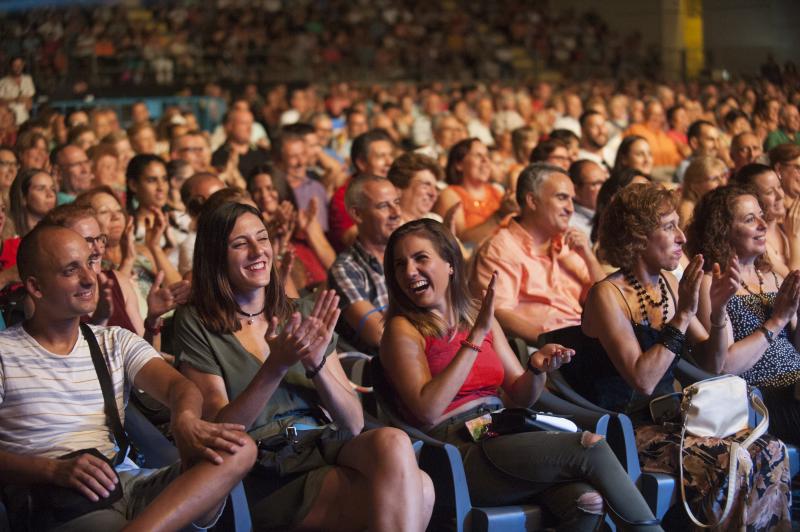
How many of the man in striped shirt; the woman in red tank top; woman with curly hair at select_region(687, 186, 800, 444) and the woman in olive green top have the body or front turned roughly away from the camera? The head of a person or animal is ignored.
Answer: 0

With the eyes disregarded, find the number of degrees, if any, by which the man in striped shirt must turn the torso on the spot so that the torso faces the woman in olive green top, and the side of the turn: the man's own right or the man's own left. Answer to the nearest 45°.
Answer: approximately 45° to the man's own left

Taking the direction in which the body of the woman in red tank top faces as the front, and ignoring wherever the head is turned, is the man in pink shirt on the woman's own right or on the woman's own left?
on the woman's own left

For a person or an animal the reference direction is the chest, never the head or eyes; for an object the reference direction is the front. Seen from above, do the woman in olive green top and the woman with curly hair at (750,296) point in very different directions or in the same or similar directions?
same or similar directions

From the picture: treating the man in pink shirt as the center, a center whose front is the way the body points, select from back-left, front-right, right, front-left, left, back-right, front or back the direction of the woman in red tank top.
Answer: front-right

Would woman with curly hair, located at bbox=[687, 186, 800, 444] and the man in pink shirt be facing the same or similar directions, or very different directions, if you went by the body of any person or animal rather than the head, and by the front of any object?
same or similar directions

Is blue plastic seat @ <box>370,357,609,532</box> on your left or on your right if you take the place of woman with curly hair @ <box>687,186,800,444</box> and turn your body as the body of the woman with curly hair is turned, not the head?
on your right

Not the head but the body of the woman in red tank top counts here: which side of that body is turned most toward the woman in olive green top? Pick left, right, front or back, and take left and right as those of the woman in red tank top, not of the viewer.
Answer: right

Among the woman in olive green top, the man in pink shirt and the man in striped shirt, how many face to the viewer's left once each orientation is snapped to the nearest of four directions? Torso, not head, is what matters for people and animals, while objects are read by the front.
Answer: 0

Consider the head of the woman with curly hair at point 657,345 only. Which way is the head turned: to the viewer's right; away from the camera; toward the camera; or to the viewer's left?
to the viewer's right

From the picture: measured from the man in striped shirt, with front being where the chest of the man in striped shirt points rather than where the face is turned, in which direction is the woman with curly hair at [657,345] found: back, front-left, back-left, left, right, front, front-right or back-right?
front-left

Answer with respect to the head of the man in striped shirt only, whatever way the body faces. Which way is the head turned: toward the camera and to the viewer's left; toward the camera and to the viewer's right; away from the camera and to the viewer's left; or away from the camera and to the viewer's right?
toward the camera and to the viewer's right

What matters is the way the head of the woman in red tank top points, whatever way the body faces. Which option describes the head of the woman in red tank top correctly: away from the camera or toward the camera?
toward the camera

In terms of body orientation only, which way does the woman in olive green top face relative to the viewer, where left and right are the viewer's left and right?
facing the viewer and to the right of the viewer

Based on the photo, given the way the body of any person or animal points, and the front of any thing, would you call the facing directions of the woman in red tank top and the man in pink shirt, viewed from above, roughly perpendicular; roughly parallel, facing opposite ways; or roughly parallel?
roughly parallel
